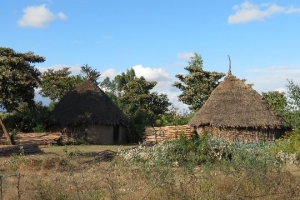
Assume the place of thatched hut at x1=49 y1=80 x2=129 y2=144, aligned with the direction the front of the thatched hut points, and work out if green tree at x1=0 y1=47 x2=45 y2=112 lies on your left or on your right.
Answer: on your right

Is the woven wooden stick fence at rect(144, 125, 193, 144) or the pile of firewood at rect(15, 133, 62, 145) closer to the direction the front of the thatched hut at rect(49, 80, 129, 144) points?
the woven wooden stick fence

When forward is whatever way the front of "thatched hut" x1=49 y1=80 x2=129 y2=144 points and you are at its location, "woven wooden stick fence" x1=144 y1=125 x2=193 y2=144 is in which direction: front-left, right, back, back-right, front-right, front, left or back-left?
front-left

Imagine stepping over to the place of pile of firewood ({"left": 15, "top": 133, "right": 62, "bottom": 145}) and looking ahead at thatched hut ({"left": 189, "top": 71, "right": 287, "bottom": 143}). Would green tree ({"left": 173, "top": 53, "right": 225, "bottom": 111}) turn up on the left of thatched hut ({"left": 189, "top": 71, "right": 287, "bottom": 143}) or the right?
left

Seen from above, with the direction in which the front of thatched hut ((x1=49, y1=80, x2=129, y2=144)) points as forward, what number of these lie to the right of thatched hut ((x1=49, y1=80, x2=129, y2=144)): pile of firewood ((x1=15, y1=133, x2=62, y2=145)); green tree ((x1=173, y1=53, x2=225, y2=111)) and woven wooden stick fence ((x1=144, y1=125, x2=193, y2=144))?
1

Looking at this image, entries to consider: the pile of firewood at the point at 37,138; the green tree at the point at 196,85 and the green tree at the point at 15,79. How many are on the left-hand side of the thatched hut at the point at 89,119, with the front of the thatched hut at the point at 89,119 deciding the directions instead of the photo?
1

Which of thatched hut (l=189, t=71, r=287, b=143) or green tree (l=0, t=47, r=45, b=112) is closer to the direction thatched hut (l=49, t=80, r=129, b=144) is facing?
the thatched hut

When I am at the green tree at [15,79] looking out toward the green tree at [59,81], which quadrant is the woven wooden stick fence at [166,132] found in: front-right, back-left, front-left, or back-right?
front-right

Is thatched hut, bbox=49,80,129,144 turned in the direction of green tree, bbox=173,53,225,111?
no

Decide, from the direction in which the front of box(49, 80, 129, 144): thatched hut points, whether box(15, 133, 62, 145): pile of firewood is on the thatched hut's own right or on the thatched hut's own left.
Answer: on the thatched hut's own right

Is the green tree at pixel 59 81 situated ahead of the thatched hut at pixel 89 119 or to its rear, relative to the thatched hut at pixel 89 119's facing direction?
to the rear

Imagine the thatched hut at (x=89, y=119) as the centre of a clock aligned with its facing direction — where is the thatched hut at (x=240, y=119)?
the thatched hut at (x=240, y=119) is roughly at 11 o'clock from the thatched hut at (x=89, y=119).

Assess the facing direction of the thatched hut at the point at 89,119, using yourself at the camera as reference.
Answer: facing the viewer and to the right of the viewer
